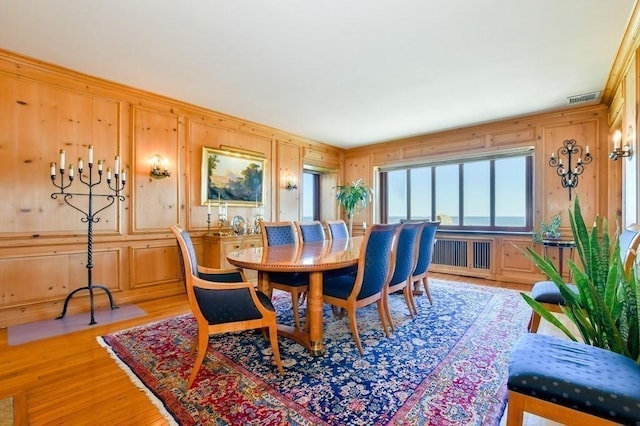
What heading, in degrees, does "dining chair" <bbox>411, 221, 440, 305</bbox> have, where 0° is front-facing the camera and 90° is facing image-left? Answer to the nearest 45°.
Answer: approximately 135°

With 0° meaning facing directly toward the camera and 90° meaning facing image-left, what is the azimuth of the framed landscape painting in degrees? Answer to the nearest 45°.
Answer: approximately 315°

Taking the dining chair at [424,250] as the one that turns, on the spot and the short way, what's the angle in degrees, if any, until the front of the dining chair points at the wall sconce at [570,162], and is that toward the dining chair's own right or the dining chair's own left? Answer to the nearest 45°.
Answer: approximately 90° to the dining chair's own right

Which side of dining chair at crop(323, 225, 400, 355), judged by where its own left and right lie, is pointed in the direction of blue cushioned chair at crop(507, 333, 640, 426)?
back

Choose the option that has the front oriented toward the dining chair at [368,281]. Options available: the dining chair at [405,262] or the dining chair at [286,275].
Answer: the dining chair at [286,275]

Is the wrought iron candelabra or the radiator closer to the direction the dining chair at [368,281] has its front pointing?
the wrought iron candelabra
